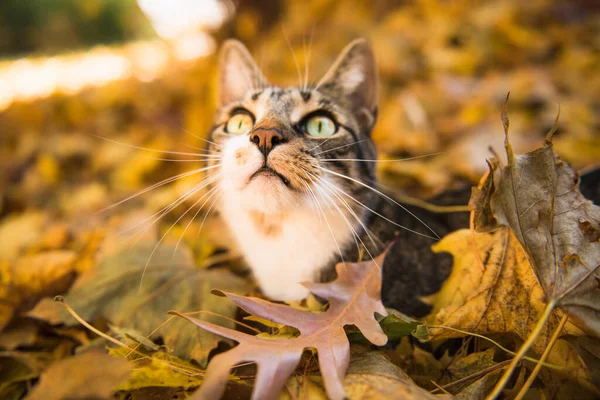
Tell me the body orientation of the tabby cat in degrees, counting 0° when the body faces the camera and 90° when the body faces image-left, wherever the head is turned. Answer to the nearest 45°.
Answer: approximately 45°

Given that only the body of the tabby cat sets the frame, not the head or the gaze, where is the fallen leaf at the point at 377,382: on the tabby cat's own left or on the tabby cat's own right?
on the tabby cat's own left

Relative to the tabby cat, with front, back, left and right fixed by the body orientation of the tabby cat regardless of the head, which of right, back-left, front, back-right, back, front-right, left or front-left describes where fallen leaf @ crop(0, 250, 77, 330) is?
front-right
